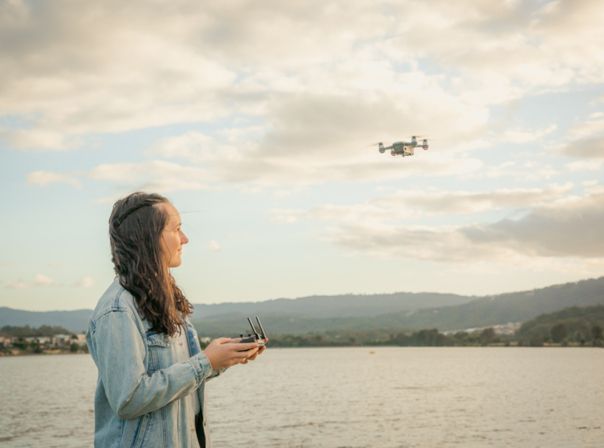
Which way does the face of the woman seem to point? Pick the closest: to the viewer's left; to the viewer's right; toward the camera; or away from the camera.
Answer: to the viewer's right

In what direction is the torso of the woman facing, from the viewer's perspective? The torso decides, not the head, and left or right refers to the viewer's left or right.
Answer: facing to the right of the viewer
